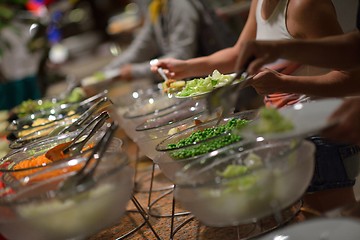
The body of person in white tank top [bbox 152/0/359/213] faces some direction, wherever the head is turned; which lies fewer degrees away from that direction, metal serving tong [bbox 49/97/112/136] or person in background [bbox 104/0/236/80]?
the metal serving tong

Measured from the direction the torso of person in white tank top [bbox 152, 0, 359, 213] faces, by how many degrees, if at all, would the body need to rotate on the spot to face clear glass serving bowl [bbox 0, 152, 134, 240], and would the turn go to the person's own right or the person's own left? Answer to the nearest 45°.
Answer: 0° — they already face it

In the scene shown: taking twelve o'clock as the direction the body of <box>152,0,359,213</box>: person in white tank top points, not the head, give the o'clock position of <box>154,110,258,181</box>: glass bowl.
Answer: The glass bowl is roughly at 12 o'clock from the person in white tank top.

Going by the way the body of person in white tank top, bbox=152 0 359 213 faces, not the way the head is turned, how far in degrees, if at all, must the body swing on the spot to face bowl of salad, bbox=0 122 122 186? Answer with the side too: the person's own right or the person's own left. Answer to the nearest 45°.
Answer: approximately 45° to the person's own right

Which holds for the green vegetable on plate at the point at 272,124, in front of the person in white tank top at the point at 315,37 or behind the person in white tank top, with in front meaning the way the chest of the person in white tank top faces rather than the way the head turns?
in front

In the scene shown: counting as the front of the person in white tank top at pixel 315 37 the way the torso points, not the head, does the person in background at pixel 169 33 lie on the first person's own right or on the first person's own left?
on the first person's own right

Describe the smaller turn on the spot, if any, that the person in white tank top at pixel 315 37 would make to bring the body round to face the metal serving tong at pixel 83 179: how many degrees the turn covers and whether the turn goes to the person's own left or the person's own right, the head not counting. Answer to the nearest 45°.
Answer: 0° — they already face it

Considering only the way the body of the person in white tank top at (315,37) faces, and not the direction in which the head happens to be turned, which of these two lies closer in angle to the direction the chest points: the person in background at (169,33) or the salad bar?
the salad bar

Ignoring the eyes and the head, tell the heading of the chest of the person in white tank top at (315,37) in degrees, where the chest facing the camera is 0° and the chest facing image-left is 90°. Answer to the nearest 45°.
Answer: approximately 45°
